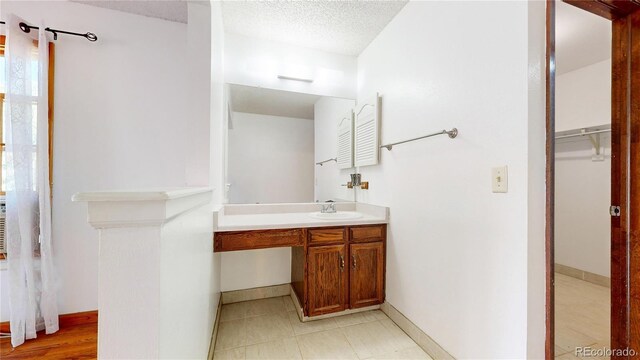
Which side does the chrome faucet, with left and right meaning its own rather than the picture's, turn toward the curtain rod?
right

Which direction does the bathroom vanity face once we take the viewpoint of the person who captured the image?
facing the viewer

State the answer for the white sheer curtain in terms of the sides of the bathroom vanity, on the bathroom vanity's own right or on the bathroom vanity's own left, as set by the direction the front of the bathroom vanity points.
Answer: on the bathroom vanity's own right

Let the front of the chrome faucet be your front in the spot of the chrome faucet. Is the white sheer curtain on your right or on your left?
on your right

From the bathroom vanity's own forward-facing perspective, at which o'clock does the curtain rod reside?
The curtain rod is roughly at 3 o'clock from the bathroom vanity.

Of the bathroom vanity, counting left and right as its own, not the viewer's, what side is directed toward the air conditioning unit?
right

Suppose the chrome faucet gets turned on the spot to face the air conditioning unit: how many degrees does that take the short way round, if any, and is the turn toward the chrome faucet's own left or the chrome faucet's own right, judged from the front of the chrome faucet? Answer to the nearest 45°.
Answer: approximately 90° to the chrome faucet's own right
